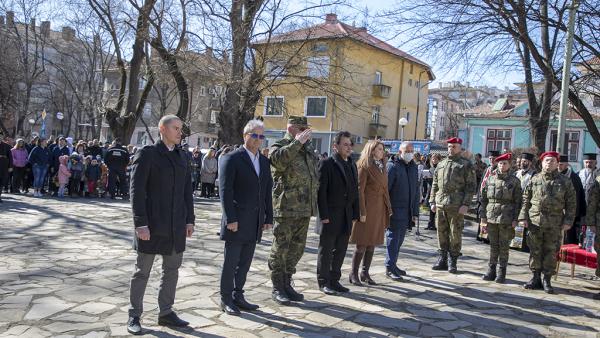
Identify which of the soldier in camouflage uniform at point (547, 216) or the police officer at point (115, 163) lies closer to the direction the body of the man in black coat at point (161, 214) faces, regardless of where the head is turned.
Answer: the soldier in camouflage uniform

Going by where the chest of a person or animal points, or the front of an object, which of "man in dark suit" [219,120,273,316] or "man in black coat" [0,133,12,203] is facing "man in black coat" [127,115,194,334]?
"man in black coat" [0,133,12,203]

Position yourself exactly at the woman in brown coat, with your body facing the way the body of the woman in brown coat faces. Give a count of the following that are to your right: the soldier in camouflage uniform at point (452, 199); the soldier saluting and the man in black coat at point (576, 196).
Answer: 1

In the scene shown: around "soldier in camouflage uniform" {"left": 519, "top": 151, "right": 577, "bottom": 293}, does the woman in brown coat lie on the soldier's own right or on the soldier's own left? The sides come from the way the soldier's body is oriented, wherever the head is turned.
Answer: on the soldier's own right

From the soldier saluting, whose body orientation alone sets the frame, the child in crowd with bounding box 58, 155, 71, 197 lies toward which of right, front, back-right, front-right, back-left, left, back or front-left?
back

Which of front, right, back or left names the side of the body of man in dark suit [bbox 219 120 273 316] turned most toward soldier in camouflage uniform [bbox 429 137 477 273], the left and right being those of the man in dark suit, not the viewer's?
left

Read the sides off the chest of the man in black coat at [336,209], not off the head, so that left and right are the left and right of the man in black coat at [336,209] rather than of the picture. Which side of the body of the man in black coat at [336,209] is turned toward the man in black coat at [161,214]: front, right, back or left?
right

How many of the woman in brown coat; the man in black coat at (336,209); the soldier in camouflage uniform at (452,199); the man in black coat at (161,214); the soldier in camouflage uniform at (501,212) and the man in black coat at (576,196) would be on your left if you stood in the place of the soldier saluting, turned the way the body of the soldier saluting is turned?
5

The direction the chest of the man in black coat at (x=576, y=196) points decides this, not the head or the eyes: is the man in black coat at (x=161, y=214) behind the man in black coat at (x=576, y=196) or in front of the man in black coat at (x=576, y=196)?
in front

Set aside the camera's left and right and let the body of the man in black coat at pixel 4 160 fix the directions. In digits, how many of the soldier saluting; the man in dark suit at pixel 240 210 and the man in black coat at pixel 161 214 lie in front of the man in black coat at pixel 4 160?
3

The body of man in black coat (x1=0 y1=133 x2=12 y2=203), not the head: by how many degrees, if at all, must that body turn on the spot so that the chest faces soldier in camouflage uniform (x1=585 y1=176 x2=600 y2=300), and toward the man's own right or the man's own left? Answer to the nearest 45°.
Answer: approximately 45° to the man's own left

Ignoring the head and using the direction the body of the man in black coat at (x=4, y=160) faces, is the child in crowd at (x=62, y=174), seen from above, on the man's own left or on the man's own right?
on the man's own left
